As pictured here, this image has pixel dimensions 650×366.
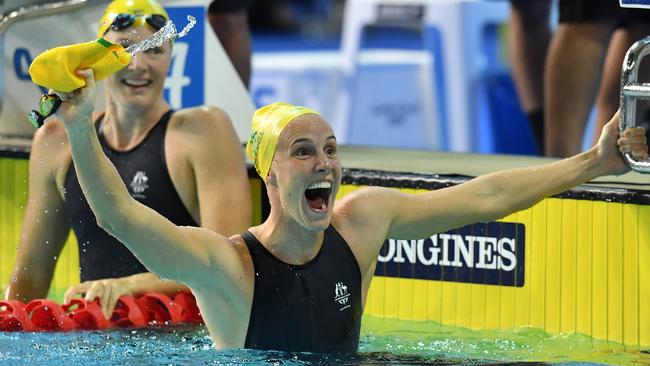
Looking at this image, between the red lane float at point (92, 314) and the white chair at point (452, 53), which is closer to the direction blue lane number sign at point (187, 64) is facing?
the red lane float

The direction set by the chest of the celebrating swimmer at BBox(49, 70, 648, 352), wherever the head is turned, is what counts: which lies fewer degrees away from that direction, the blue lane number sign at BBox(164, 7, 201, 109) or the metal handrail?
the metal handrail

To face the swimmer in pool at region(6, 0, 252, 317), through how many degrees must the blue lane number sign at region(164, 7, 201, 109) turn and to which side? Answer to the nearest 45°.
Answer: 0° — it already faces them

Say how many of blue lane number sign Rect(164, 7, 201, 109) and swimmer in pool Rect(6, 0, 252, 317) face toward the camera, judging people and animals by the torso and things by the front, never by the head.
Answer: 2

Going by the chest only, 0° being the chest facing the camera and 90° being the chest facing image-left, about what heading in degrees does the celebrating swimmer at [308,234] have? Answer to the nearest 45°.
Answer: approximately 315°

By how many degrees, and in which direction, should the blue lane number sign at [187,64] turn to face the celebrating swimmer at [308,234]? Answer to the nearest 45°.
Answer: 0° — it already faces them

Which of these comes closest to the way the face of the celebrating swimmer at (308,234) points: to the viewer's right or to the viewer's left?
to the viewer's right

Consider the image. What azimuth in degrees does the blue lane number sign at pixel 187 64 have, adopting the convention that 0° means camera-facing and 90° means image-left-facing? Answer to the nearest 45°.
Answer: approximately 0°

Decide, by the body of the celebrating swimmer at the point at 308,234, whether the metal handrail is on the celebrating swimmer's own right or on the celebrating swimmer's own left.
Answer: on the celebrating swimmer's own left
